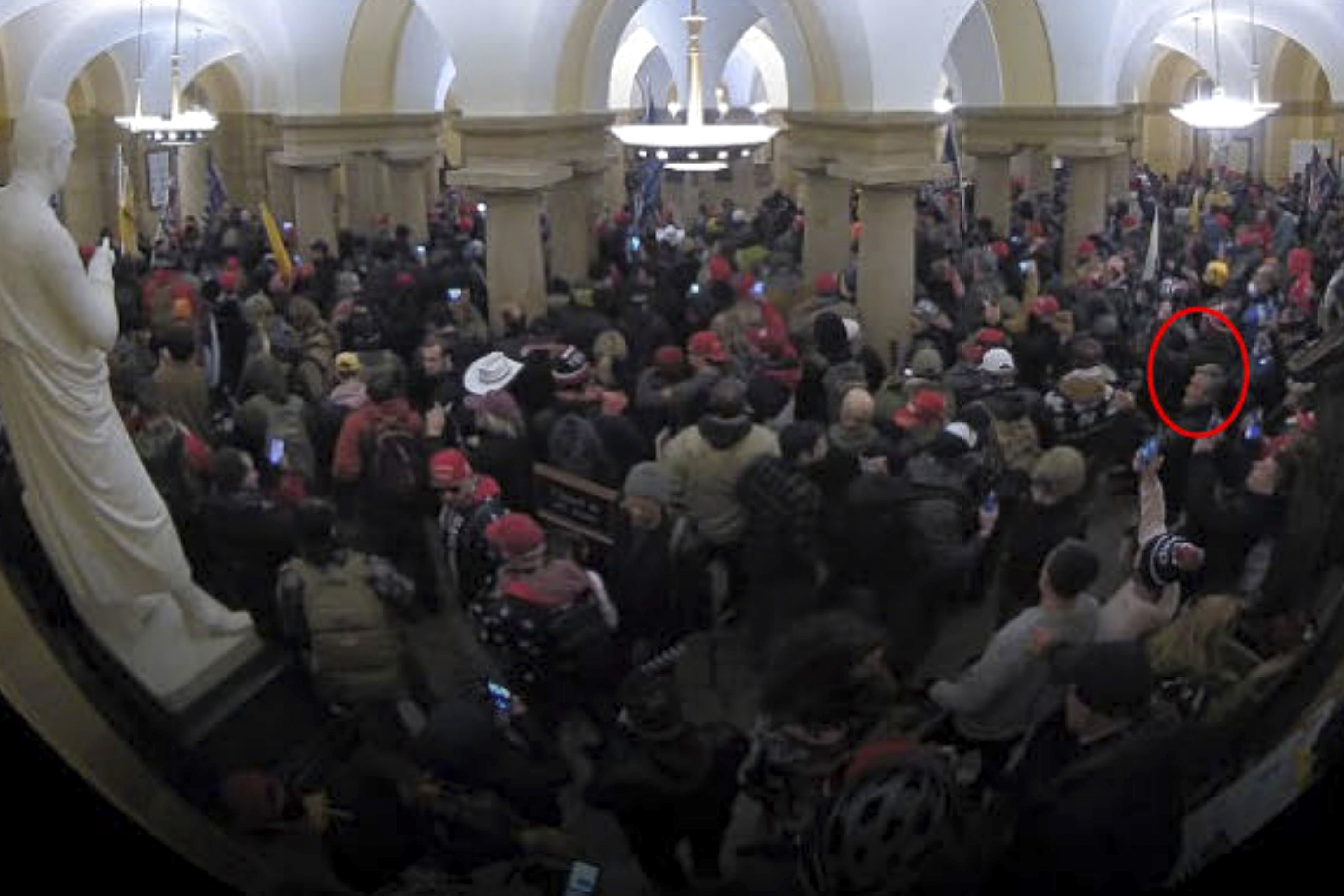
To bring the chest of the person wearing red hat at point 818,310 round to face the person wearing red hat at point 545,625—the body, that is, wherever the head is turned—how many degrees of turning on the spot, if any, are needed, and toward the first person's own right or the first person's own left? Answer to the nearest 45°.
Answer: approximately 180°

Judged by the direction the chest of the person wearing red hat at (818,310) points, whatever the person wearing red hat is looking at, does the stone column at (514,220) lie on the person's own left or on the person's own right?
on the person's own left

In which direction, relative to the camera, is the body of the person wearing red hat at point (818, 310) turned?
away from the camera

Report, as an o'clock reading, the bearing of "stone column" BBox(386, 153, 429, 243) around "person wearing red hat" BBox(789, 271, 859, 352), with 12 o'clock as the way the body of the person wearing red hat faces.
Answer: The stone column is roughly at 11 o'clock from the person wearing red hat.
